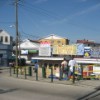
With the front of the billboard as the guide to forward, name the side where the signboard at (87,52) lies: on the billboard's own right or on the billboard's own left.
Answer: on the billboard's own left

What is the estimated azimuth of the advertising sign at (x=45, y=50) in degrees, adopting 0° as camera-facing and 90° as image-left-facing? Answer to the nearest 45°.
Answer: approximately 0°

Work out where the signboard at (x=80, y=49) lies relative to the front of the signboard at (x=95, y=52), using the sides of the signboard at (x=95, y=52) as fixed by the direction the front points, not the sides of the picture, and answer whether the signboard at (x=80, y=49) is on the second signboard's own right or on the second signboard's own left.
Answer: on the second signboard's own right

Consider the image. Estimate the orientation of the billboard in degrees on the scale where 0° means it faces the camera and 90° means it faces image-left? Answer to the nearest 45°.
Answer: approximately 0°
